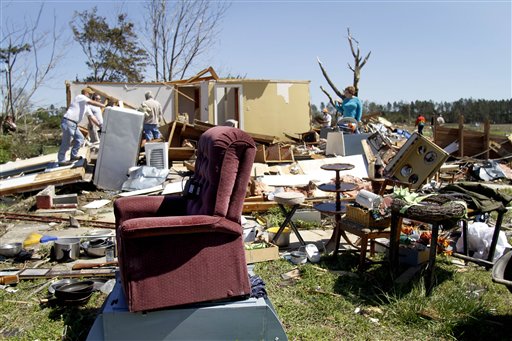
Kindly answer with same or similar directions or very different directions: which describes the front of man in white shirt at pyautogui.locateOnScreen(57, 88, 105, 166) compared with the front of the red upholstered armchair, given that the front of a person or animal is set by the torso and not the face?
very different directions

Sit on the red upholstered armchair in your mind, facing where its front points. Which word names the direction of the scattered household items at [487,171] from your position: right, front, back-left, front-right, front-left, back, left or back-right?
back-right

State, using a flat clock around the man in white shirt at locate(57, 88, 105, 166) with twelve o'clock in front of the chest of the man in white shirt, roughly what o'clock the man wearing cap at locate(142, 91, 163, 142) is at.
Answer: The man wearing cap is roughly at 11 o'clock from the man in white shirt.

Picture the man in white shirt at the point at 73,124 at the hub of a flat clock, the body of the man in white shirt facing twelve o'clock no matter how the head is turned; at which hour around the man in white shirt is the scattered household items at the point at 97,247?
The scattered household items is roughly at 3 o'clock from the man in white shirt.

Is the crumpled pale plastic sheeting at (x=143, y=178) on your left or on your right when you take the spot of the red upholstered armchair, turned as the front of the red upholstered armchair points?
on your right

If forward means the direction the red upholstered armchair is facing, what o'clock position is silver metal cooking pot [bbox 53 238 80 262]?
The silver metal cooking pot is roughly at 2 o'clock from the red upholstered armchair.

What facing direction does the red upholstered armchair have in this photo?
to the viewer's left

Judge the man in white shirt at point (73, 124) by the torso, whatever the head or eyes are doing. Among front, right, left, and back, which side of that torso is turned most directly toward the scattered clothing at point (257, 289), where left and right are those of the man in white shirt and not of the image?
right

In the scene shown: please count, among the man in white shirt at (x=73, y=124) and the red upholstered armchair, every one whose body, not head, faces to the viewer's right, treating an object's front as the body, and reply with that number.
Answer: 1

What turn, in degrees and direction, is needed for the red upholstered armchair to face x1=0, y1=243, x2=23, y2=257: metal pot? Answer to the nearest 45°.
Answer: approximately 45° to its right

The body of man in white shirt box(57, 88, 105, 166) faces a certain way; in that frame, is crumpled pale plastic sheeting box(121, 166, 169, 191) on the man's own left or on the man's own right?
on the man's own right

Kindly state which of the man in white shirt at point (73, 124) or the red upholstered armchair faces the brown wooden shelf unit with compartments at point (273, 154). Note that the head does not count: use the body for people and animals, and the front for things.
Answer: the man in white shirt

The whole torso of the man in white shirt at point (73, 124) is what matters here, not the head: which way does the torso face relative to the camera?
to the viewer's right

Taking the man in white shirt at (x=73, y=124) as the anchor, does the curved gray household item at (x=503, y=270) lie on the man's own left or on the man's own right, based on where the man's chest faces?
on the man's own right
